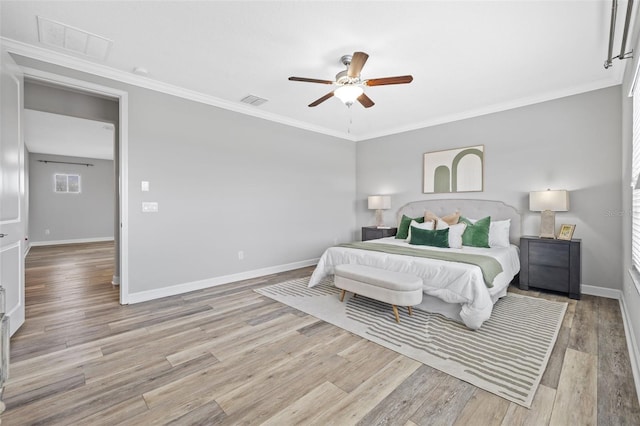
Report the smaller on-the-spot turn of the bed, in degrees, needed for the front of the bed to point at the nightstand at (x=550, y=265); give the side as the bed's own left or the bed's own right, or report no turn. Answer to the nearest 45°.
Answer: approximately 180°

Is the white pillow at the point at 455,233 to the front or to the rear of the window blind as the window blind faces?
to the front

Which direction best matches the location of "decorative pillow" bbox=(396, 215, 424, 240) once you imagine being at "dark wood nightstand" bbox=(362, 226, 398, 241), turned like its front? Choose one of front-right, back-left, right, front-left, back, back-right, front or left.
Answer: left

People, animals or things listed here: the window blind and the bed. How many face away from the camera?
0

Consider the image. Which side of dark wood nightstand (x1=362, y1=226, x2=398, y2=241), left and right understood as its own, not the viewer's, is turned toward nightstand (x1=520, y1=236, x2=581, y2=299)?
left

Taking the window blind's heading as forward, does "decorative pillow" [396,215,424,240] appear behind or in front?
in front

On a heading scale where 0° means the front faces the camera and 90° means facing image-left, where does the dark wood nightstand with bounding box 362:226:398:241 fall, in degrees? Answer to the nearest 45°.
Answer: approximately 45°

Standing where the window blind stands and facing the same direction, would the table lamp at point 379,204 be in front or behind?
in front

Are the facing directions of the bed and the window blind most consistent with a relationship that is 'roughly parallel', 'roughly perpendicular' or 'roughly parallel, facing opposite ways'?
roughly perpendicular

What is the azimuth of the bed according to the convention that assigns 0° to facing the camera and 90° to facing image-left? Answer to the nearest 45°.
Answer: approximately 45°

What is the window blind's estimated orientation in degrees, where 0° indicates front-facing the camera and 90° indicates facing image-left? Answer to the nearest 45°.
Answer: approximately 90°

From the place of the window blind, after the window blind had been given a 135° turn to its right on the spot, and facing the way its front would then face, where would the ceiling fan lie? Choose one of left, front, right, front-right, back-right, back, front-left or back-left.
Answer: back
